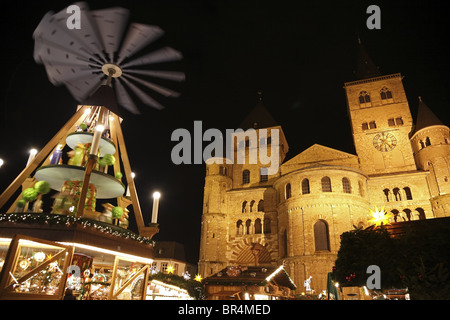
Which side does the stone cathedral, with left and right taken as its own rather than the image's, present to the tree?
front

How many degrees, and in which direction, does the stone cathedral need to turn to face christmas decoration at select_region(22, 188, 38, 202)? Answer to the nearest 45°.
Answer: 0° — it already faces it

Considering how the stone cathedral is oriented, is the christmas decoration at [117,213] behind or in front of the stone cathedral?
in front

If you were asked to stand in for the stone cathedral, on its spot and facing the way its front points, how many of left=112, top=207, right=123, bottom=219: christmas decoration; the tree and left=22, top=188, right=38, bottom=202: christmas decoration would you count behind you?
0

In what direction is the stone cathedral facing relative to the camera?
toward the camera

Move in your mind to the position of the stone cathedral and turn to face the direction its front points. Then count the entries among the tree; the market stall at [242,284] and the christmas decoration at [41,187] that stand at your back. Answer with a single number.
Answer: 0

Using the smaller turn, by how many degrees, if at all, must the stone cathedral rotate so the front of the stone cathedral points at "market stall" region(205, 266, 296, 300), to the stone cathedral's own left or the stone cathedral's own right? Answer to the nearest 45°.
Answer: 0° — it already faces it
